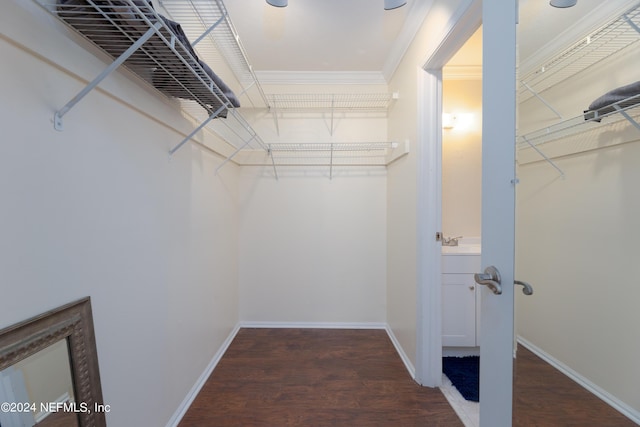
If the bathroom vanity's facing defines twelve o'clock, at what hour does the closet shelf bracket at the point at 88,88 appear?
The closet shelf bracket is roughly at 1 o'clock from the bathroom vanity.

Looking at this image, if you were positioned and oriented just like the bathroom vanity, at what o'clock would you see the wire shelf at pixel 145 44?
The wire shelf is roughly at 1 o'clock from the bathroom vanity.

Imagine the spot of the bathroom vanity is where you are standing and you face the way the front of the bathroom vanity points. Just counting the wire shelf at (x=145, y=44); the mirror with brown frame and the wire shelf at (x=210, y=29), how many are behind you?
0

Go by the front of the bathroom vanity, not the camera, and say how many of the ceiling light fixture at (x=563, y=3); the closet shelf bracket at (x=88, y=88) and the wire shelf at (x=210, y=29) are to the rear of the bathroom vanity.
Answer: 0

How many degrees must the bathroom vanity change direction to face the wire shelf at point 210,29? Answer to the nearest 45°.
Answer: approximately 45° to its right

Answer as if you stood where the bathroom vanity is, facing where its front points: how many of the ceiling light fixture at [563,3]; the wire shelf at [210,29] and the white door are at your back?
0

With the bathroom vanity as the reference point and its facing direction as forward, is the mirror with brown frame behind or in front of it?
in front

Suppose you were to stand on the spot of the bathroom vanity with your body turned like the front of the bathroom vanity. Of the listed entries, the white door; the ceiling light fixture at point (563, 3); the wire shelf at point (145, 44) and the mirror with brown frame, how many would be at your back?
0

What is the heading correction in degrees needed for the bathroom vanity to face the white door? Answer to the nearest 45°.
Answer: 0° — it already faces it

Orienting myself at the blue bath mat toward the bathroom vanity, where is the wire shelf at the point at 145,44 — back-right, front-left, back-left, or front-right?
back-left

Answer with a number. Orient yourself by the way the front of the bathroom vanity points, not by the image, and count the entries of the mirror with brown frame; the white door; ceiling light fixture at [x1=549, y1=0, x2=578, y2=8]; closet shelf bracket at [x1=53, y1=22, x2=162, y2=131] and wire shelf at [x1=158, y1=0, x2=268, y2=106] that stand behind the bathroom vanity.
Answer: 0

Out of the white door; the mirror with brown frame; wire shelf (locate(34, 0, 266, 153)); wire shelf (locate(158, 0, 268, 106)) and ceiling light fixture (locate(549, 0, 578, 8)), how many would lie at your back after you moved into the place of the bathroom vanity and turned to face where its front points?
0

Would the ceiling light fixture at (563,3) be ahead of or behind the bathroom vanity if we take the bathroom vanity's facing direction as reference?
ahead

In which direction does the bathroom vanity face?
toward the camera
